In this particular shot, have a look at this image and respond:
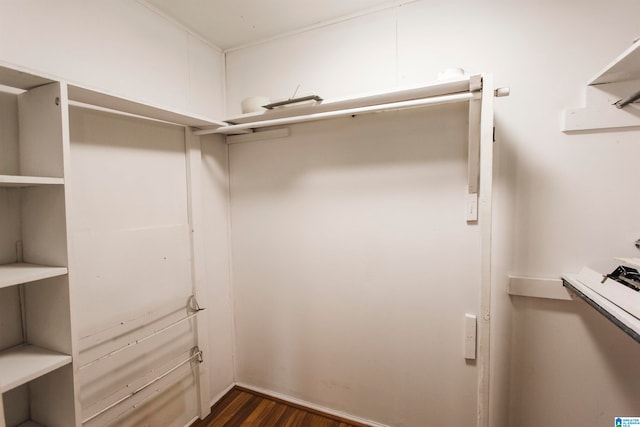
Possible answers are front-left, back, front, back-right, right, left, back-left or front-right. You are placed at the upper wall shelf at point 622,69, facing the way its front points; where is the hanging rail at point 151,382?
front-left

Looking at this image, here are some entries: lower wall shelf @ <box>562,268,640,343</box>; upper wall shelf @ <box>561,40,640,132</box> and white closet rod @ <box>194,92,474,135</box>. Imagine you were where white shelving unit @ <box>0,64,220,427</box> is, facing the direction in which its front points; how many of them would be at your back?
0

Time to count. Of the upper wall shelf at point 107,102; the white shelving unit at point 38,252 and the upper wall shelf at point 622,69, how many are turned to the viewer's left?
1

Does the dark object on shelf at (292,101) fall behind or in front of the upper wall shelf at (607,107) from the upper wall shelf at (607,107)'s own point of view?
in front

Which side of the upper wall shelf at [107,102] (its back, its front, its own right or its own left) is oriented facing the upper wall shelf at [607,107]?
front

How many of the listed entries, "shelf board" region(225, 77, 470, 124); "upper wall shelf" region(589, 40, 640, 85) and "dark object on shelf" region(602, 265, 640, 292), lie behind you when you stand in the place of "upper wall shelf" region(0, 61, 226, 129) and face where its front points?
0

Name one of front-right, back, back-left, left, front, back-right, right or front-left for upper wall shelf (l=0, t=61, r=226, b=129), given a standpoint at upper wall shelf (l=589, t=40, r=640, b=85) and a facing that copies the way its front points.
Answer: front-left

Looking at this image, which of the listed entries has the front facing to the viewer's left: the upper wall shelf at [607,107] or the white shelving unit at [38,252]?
the upper wall shelf

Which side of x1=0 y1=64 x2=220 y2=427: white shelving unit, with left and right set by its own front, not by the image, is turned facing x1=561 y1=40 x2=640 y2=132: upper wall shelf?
front

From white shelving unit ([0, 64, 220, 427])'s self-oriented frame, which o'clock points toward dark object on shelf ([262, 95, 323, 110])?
The dark object on shelf is roughly at 11 o'clock from the white shelving unit.

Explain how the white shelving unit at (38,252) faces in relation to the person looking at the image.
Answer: facing the viewer and to the right of the viewer

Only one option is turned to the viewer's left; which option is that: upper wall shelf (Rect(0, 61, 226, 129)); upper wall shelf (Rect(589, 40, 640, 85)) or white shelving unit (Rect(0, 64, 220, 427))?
upper wall shelf (Rect(589, 40, 640, 85))

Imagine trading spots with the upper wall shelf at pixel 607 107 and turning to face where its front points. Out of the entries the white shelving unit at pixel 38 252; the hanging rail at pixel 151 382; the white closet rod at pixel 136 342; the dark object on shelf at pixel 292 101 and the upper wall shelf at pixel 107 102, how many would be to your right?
0

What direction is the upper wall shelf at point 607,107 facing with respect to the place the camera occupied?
facing to the left of the viewer
